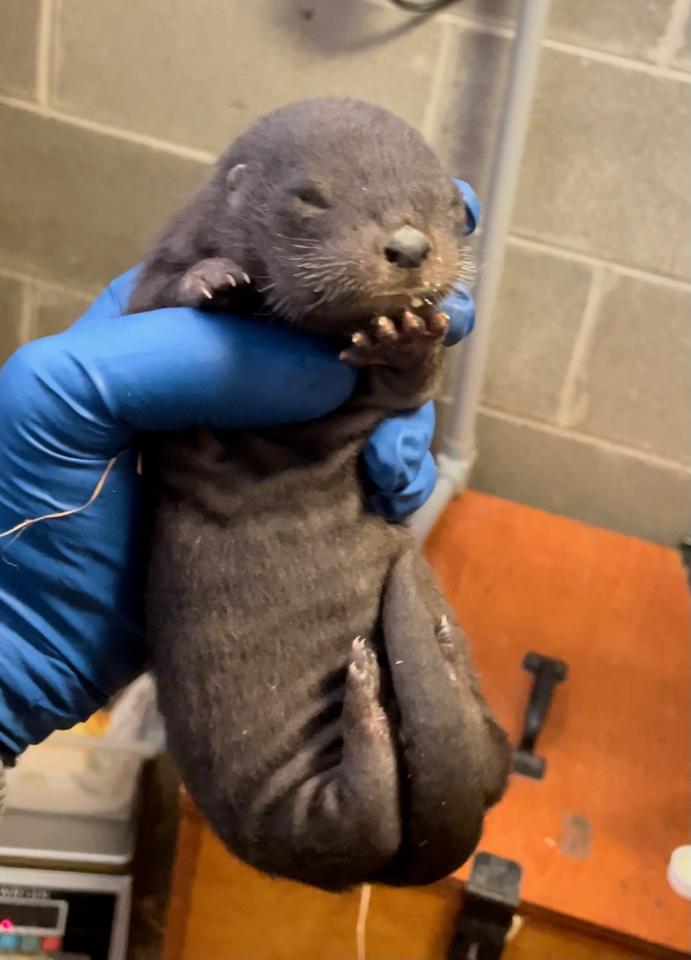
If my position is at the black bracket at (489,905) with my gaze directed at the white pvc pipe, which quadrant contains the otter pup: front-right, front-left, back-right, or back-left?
back-left

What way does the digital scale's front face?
toward the camera
